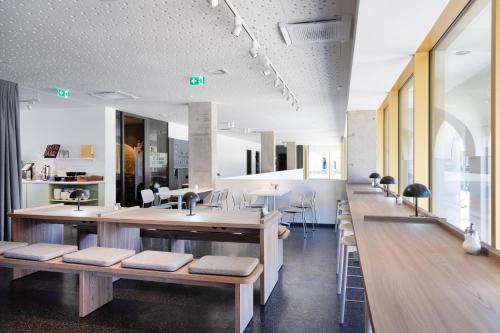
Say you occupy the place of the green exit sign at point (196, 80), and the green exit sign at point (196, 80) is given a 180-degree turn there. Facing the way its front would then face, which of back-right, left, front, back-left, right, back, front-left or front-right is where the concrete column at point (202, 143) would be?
front

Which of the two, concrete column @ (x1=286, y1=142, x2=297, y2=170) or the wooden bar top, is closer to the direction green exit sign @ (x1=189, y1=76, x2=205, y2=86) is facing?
the wooden bar top

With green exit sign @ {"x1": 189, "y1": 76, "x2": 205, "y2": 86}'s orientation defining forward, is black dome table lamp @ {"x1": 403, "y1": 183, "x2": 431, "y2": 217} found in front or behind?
in front

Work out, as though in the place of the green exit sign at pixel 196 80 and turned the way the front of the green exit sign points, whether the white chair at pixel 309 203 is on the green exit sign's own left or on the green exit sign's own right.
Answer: on the green exit sign's own left

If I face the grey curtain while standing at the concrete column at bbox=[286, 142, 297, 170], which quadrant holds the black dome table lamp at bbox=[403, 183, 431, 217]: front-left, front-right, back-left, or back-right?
front-left

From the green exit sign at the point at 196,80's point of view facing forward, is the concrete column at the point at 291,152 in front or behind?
behind

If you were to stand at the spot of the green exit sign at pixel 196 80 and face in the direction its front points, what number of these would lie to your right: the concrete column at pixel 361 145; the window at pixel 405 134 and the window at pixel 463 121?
0

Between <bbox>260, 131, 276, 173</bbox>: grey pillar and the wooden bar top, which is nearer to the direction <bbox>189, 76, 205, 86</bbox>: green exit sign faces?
the wooden bar top

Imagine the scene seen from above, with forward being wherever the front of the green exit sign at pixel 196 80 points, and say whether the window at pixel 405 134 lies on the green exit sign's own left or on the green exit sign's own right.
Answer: on the green exit sign's own left

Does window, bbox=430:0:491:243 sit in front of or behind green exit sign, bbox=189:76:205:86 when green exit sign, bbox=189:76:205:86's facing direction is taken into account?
in front

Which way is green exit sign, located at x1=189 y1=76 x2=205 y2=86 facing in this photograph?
toward the camera

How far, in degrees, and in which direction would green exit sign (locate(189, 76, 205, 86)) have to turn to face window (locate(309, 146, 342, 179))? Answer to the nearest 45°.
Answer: approximately 135° to its left

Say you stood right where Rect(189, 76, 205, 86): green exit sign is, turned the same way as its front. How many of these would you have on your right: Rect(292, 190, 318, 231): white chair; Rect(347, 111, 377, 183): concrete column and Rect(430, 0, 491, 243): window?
0

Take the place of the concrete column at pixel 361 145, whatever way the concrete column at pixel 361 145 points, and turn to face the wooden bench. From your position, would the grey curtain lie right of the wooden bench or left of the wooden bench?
right
